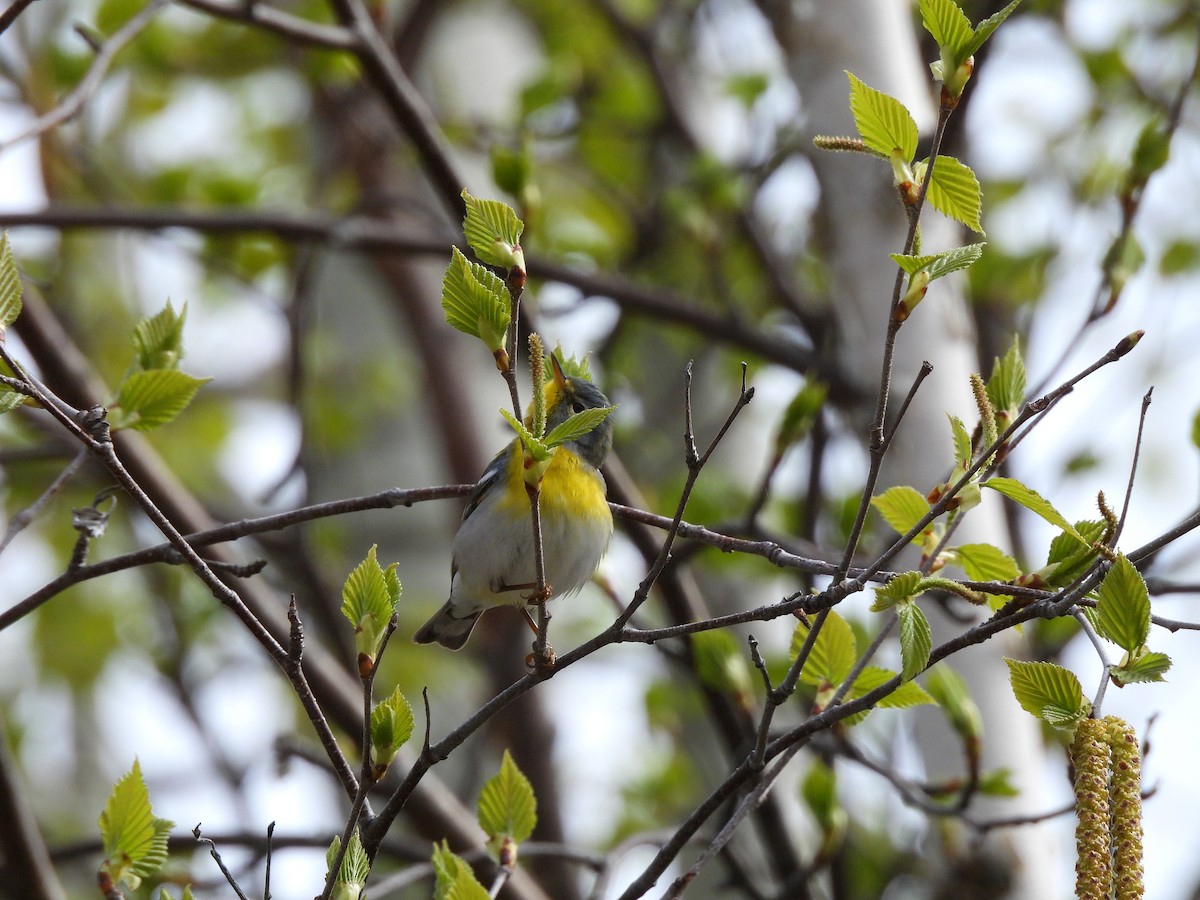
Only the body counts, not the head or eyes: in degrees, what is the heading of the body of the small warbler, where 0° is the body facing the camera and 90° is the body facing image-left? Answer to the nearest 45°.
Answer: approximately 315°

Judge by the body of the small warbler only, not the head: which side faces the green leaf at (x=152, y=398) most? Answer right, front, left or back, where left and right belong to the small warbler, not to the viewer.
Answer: right

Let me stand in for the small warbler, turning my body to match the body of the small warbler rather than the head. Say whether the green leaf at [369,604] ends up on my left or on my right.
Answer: on my right

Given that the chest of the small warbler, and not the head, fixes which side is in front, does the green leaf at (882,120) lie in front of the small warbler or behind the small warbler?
in front

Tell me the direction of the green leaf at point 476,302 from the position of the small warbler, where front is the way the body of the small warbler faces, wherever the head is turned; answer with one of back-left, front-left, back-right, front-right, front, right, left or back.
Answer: front-right
